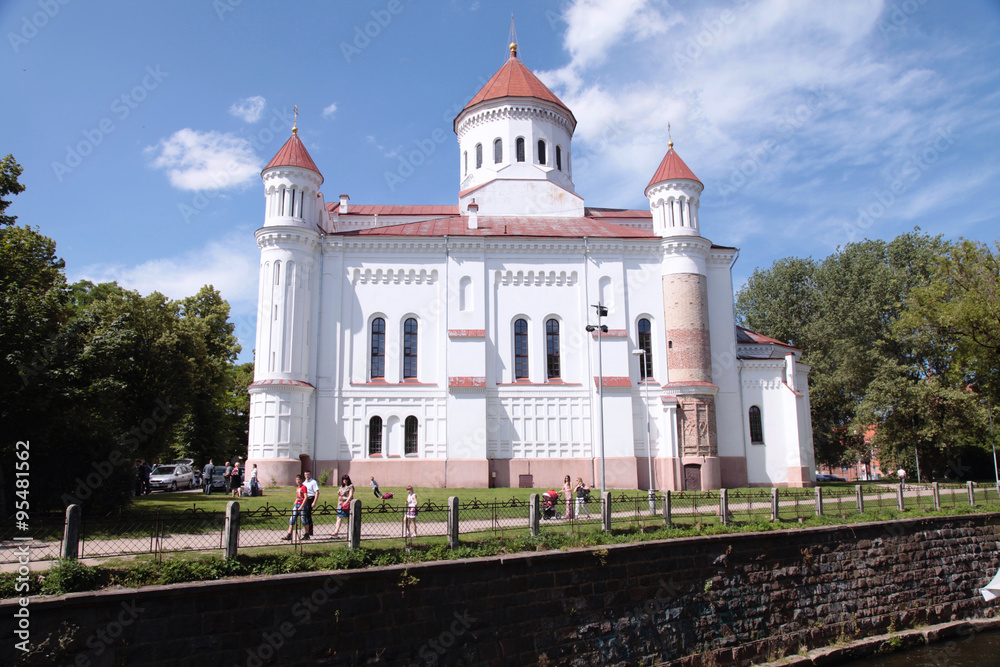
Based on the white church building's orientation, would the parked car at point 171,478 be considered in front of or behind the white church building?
in front

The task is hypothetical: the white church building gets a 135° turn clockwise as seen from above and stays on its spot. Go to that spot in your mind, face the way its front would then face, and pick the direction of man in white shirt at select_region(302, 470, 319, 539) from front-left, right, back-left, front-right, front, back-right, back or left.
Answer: back-right

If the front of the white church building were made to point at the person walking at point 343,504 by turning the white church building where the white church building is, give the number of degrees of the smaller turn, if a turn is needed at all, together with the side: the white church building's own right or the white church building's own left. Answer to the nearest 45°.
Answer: approximately 90° to the white church building's own left

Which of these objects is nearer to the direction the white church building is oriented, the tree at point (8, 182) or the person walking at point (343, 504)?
the tree

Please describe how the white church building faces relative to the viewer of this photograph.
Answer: facing to the left of the viewer

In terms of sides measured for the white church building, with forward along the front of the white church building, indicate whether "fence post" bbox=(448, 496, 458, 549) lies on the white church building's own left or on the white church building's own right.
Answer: on the white church building's own left

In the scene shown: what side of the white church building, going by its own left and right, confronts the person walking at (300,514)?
left
